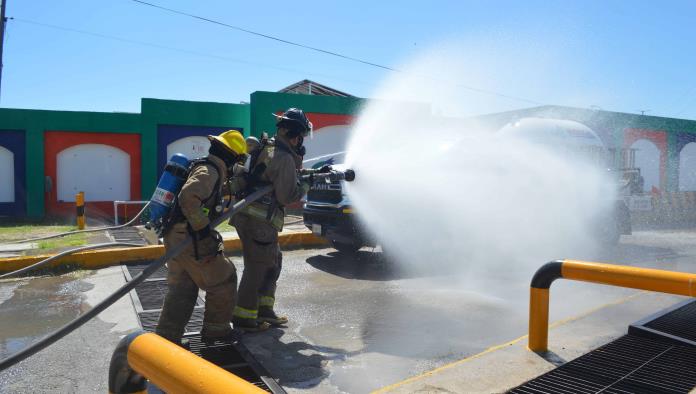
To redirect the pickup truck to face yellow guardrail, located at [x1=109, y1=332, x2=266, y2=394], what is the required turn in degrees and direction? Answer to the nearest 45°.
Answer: approximately 45° to its left

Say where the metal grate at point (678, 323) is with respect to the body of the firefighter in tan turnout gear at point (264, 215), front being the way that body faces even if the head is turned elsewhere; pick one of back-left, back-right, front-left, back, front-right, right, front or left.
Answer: front

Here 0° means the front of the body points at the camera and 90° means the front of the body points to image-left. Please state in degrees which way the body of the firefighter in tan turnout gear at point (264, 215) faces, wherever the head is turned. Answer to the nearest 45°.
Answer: approximately 270°

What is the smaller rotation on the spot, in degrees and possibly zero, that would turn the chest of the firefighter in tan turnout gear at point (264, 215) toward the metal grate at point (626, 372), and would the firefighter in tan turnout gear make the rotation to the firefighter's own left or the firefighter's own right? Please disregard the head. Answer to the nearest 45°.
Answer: approximately 45° to the firefighter's own right

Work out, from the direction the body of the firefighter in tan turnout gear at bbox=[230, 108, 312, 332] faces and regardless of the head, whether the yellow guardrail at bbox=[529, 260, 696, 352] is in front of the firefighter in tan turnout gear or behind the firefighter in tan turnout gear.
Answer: in front

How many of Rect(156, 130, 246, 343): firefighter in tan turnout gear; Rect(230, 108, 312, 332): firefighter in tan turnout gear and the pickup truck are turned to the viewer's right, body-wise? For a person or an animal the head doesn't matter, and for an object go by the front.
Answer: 2

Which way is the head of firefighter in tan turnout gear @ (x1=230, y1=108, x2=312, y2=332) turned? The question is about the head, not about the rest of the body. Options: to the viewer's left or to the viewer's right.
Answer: to the viewer's right

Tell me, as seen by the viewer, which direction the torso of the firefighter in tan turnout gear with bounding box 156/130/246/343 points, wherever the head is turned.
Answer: to the viewer's right

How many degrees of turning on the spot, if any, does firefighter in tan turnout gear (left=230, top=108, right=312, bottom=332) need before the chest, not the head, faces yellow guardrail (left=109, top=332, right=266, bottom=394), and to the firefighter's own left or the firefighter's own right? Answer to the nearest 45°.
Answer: approximately 90° to the firefighter's own right

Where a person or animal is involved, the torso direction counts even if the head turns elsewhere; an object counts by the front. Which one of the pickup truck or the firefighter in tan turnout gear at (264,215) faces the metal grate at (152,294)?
the pickup truck

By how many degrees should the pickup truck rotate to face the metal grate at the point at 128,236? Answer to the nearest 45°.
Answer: approximately 90° to its right

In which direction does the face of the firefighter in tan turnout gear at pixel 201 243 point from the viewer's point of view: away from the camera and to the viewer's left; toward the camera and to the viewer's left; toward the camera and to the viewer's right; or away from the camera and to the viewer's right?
away from the camera and to the viewer's right

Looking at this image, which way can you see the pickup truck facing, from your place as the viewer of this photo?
facing the viewer and to the left of the viewer

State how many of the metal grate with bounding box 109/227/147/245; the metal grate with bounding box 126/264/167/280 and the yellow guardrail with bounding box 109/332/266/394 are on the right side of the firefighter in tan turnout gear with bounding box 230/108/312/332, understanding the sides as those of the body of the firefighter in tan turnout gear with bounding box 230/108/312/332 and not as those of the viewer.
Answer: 1

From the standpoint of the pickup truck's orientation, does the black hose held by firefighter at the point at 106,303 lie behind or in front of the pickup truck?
in front
